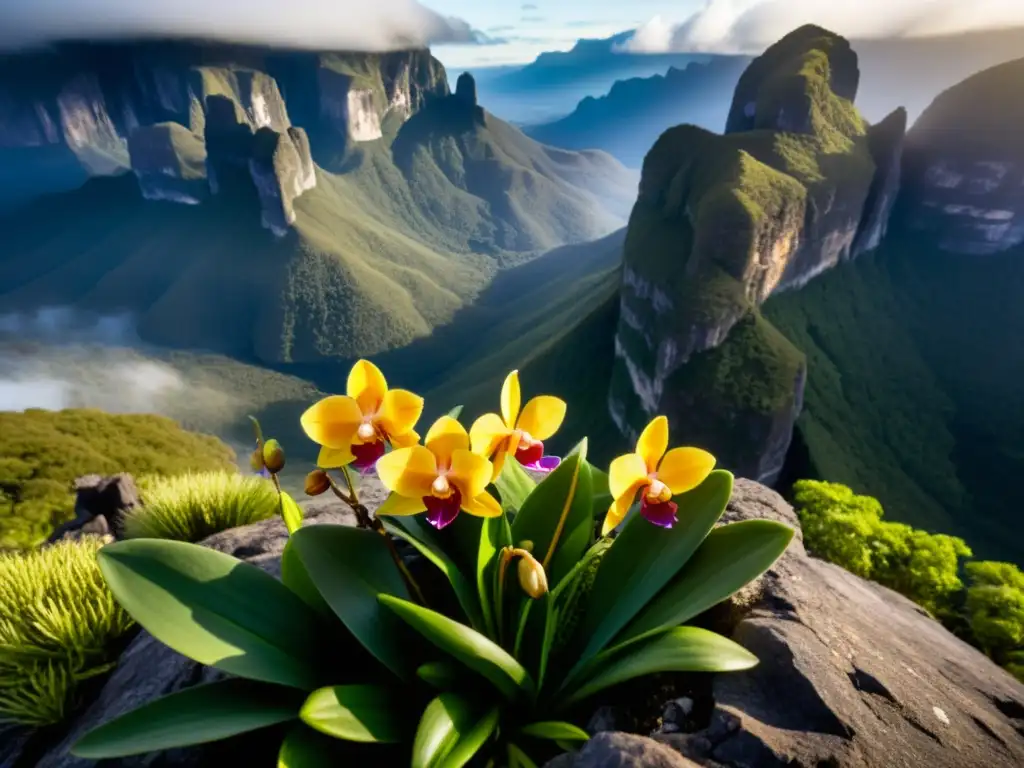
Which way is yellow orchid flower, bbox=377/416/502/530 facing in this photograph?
toward the camera

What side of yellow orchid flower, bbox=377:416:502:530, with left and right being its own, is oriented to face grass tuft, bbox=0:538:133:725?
right

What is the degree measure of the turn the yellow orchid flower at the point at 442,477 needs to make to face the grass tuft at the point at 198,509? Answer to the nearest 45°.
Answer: approximately 135° to its right

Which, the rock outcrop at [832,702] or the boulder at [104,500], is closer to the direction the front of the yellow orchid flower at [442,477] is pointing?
the rock outcrop

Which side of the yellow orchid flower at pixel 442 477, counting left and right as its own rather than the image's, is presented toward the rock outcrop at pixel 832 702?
left

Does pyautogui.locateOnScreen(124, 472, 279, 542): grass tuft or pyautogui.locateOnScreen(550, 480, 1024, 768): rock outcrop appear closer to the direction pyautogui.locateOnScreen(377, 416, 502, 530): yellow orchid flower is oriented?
the rock outcrop

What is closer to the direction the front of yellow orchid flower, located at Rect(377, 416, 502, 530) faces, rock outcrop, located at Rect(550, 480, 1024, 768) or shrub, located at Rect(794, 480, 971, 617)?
the rock outcrop

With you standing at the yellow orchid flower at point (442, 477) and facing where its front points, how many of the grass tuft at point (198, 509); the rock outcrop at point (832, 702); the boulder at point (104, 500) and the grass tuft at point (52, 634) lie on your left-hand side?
1

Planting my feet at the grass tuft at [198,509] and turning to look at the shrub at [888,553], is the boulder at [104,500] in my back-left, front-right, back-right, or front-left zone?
back-left

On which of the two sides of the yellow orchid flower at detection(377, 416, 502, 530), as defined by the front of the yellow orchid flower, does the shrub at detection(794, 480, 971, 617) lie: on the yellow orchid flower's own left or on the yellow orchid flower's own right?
on the yellow orchid flower's own left

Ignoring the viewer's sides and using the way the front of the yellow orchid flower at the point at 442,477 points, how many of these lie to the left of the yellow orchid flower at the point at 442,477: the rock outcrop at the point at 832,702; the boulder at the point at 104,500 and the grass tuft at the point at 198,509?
1
